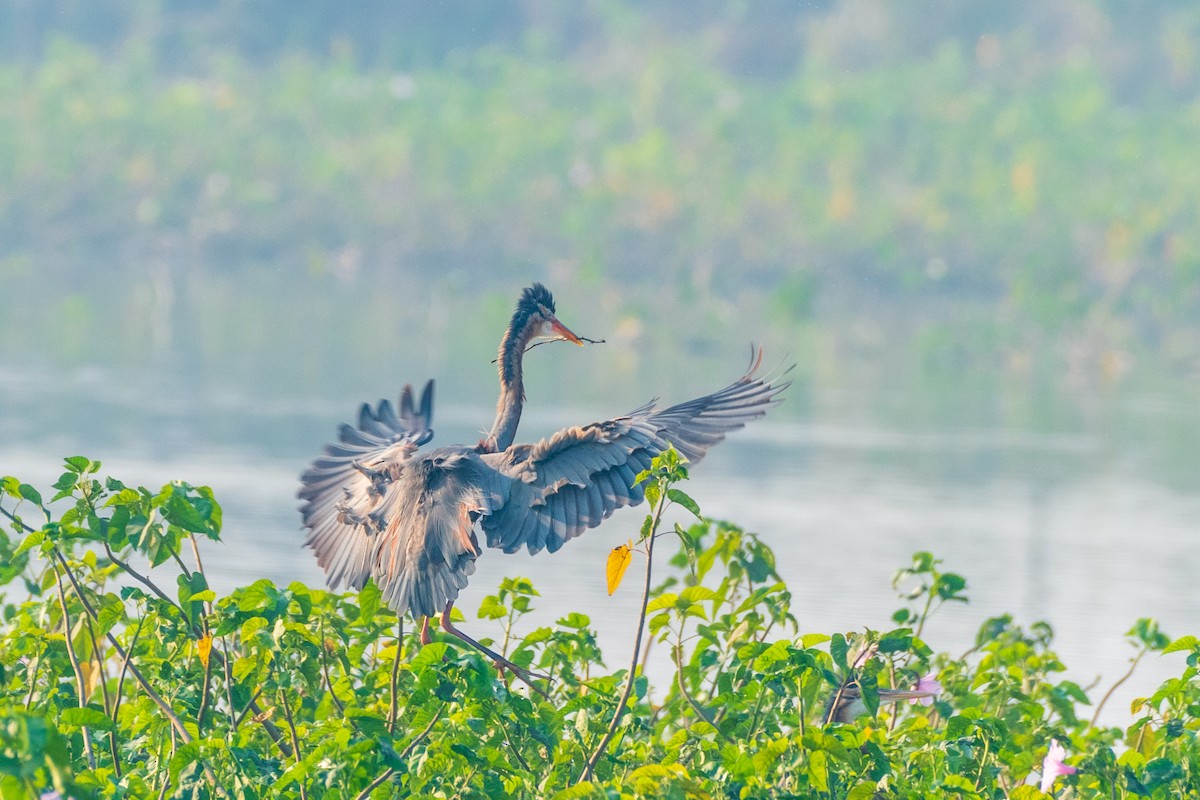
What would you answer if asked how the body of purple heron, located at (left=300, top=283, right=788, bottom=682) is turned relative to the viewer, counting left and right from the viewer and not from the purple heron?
facing away from the viewer and to the right of the viewer
